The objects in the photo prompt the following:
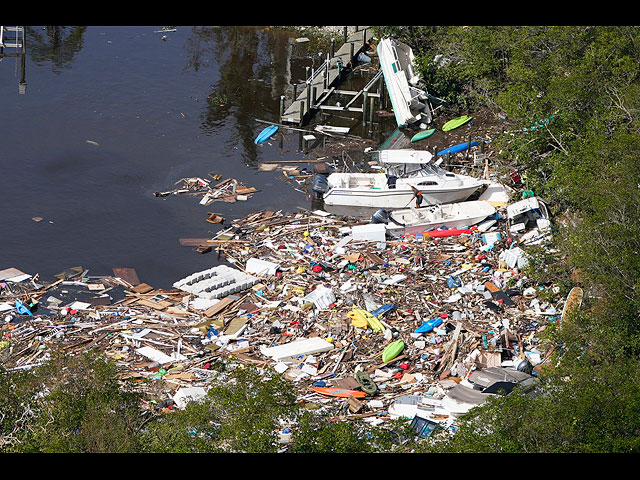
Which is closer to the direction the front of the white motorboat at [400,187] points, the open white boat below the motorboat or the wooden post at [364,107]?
the open white boat below the motorboat

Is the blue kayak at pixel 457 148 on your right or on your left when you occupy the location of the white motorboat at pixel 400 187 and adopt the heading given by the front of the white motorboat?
on your left

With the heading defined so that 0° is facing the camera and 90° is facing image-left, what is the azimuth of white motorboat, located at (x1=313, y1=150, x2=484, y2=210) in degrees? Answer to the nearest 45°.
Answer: approximately 270°

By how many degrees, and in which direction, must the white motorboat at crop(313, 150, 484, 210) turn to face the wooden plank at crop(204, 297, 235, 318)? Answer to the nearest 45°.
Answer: approximately 135° to its right
